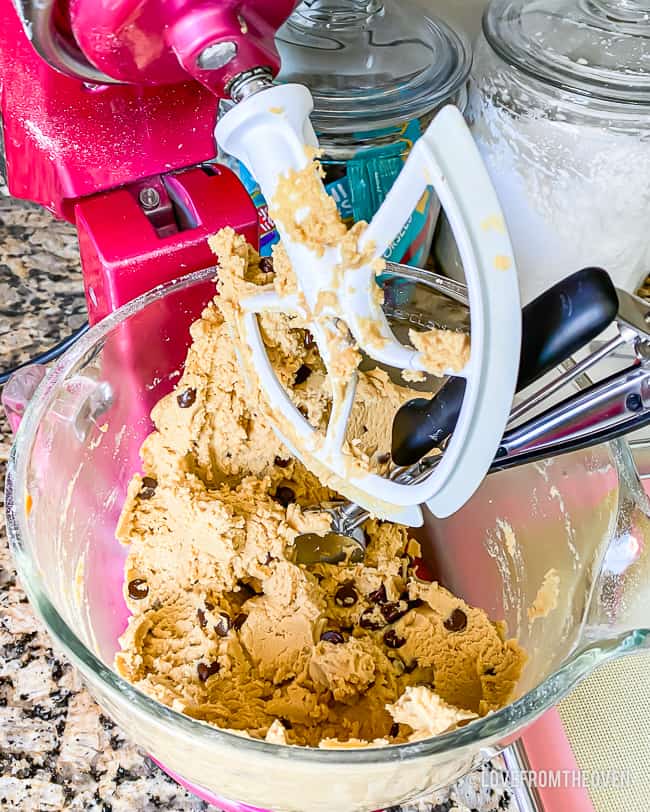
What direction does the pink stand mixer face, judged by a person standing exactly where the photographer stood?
facing the viewer and to the right of the viewer
